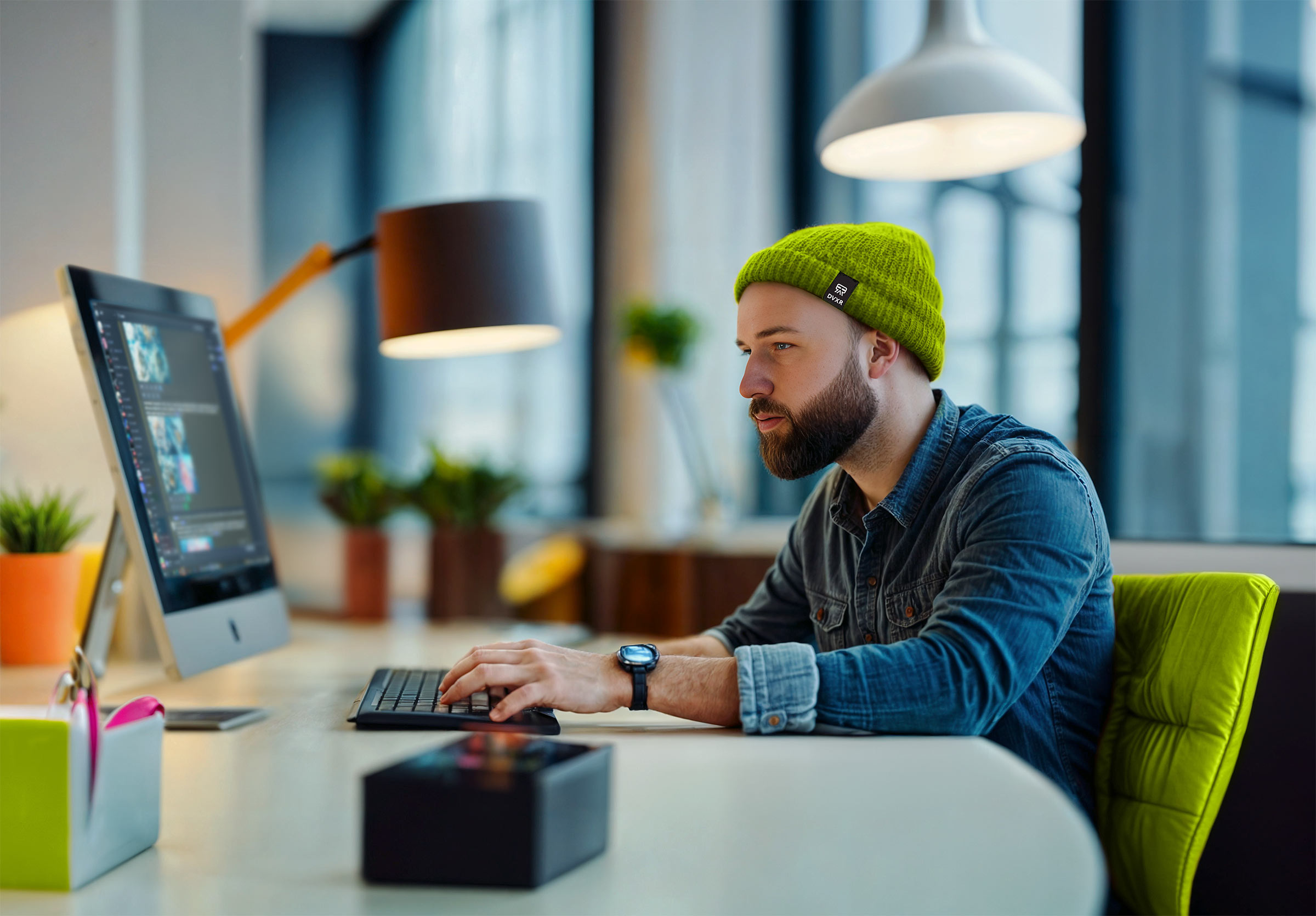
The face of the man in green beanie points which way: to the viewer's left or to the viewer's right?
to the viewer's left

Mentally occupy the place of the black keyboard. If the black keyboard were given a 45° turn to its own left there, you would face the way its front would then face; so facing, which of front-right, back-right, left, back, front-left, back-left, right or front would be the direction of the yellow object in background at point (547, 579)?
front-left

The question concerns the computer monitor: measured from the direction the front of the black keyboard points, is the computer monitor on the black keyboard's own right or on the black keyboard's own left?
on the black keyboard's own left

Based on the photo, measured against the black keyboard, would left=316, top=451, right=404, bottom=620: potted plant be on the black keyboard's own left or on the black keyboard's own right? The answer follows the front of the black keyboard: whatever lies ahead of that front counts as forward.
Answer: on the black keyboard's own left

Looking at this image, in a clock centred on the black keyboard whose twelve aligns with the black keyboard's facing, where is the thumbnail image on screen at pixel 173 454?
The thumbnail image on screen is roughly at 6 o'clock from the black keyboard.

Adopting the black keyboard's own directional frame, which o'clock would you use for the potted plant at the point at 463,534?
The potted plant is roughly at 9 o'clock from the black keyboard.

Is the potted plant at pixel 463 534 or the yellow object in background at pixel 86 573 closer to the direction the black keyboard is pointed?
the potted plant

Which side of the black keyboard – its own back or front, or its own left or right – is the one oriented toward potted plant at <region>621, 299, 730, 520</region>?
left

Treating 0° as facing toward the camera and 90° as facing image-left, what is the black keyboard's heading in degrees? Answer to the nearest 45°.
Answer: approximately 270°
